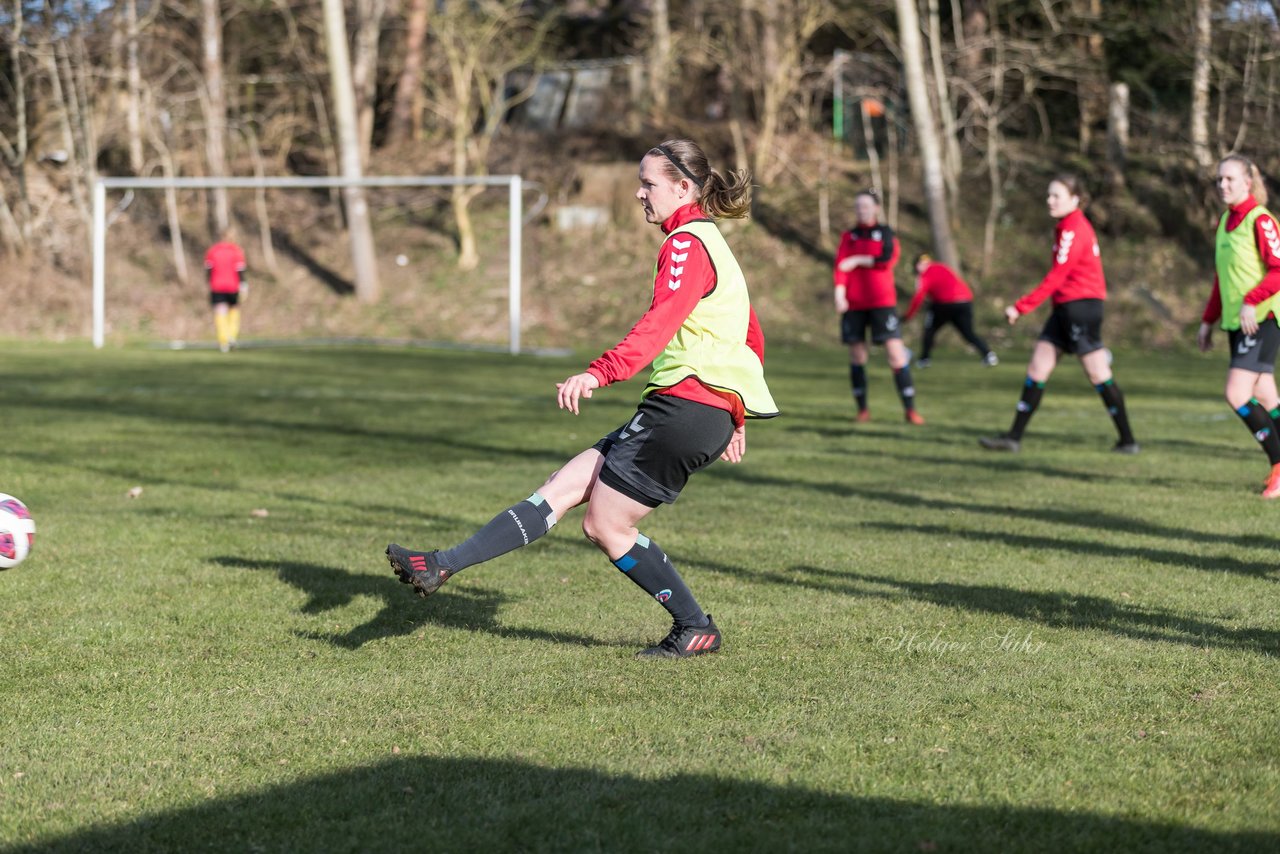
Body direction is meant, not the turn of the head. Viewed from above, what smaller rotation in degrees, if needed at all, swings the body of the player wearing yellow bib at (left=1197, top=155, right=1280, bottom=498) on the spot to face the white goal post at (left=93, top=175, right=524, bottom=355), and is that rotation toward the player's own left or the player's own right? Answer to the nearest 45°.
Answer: approximately 90° to the player's own right

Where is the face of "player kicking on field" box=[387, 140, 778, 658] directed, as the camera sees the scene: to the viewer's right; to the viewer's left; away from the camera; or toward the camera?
to the viewer's left

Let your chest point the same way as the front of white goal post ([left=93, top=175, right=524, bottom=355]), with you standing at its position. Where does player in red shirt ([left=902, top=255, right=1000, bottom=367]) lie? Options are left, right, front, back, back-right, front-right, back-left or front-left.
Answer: front-left

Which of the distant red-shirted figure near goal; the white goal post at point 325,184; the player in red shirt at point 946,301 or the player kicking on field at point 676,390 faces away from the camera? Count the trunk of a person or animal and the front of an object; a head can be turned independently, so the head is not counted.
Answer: the distant red-shirted figure near goal

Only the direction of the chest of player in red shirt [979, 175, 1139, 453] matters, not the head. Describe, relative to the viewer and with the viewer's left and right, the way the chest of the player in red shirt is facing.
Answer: facing to the left of the viewer

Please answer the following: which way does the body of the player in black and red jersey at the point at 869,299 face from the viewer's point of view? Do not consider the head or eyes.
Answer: toward the camera

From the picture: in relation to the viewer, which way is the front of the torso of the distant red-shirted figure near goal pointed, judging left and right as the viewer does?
facing away from the viewer

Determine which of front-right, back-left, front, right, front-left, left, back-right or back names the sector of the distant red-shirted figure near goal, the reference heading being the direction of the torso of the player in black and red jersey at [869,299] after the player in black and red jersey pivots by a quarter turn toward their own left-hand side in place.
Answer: back-left

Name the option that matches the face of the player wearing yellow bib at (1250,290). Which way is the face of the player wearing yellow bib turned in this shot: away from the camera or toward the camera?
toward the camera

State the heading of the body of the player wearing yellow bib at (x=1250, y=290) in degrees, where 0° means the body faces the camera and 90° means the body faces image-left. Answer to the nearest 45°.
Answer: approximately 45°

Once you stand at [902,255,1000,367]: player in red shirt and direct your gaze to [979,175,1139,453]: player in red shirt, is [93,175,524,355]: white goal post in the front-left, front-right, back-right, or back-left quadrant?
back-right

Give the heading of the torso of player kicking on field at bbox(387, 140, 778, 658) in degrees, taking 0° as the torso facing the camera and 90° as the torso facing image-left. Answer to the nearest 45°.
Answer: approximately 90°
